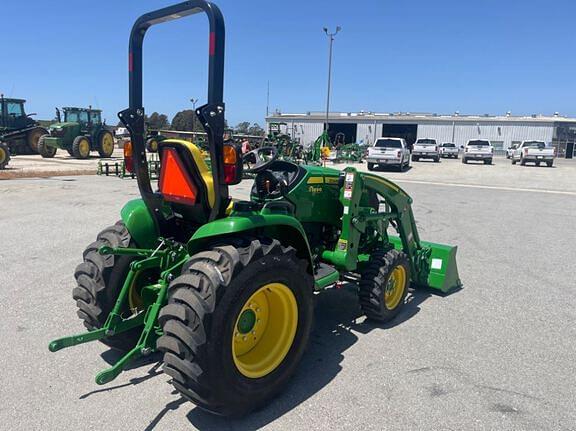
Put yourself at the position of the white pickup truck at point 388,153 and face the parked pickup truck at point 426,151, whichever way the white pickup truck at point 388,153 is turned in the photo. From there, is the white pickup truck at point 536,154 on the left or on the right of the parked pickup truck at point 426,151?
right

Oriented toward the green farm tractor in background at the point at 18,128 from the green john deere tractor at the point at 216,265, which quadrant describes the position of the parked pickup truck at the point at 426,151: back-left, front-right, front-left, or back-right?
front-right

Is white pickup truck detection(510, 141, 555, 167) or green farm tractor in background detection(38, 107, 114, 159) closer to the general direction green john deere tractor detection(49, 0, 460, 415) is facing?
the white pickup truck

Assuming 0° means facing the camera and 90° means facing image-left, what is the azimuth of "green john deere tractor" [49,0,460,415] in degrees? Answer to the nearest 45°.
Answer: approximately 225°
